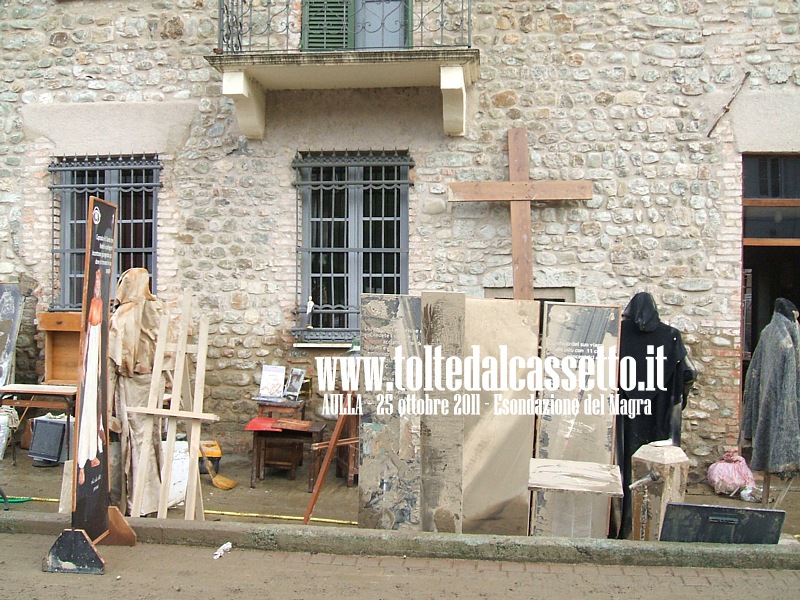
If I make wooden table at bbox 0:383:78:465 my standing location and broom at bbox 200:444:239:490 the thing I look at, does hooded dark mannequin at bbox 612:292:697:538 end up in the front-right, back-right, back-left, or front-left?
front-right

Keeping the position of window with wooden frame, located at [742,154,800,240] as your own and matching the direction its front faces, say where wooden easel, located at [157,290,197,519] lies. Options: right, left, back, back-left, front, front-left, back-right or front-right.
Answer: front-right

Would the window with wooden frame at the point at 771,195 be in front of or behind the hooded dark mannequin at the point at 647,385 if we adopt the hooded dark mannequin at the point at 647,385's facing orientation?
behind

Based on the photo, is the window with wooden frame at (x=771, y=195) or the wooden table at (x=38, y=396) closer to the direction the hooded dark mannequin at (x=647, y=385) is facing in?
the wooden table

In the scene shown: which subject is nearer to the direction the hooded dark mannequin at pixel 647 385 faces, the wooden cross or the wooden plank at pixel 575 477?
the wooden plank

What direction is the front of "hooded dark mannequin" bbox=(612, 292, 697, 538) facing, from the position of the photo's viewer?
facing the viewer and to the left of the viewer

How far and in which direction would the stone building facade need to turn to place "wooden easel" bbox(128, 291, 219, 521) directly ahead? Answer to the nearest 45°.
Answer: approximately 45° to its right

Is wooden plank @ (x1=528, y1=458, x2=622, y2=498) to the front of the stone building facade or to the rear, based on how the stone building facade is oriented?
to the front

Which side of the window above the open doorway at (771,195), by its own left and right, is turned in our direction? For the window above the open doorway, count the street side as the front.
front

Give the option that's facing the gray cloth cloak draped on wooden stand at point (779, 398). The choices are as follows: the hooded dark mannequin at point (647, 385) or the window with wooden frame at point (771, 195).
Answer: the window with wooden frame

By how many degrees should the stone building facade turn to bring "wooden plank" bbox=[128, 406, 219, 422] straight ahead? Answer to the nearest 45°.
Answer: approximately 45° to its right

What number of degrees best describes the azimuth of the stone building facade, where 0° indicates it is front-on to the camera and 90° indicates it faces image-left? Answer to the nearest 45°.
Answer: approximately 0°
